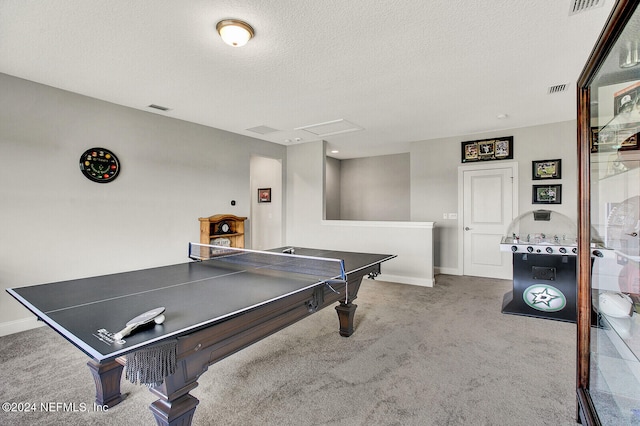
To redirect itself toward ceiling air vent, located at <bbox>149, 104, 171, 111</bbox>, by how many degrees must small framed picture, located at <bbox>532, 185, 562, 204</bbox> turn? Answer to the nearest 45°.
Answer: approximately 45° to its right

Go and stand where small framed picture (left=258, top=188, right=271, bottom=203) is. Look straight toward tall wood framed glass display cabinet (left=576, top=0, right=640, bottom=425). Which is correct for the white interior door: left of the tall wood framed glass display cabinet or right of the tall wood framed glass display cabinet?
left

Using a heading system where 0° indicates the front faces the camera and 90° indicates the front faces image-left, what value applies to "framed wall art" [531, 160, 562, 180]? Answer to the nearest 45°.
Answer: approximately 0°

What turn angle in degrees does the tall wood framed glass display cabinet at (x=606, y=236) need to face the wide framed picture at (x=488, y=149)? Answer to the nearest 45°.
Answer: approximately 45° to its right

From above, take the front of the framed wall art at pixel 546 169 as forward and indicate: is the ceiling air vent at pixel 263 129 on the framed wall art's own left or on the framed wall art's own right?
on the framed wall art's own right

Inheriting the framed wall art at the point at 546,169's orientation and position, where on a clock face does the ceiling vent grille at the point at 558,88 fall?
The ceiling vent grille is roughly at 12 o'clock from the framed wall art.

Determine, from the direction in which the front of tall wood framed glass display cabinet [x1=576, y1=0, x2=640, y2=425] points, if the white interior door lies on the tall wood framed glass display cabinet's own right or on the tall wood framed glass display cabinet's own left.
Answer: on the tall wood framed glass display cabinet's own right

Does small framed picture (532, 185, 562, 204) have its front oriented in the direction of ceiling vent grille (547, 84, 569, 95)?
yes

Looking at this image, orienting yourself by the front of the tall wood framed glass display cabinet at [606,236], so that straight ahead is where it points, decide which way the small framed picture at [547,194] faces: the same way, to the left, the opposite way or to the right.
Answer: to the left

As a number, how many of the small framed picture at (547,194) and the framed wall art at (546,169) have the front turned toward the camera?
2

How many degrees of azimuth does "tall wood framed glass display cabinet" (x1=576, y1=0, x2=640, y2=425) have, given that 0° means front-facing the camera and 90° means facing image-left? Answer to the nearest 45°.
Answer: approximately 90°
